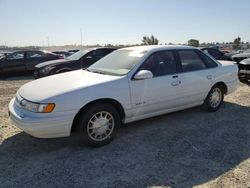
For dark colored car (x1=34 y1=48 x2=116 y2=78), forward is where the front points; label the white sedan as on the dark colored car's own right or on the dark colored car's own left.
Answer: on the dark colored car's own left

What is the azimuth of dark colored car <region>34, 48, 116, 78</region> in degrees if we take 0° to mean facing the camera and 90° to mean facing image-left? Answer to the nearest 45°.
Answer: approximately 45°

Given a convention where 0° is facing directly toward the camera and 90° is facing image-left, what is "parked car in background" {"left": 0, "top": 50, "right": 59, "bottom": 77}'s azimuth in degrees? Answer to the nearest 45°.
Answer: approximately 90°

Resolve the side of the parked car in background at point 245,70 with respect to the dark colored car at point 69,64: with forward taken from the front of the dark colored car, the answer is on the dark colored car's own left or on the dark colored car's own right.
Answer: on the dark colored car's own left

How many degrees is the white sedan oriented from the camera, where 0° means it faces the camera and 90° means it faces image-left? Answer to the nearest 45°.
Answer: approximately 45°

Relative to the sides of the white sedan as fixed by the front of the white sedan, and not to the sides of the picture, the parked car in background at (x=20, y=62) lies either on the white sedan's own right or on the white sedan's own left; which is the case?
on the white sedan's own right

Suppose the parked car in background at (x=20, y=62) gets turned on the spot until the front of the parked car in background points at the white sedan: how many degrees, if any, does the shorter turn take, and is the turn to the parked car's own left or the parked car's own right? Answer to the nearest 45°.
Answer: approximately 90° to the parked car's own left

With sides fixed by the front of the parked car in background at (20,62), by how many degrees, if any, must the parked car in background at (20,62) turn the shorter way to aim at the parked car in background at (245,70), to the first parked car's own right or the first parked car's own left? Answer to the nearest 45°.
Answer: approximately 135° to the first parked car's own left

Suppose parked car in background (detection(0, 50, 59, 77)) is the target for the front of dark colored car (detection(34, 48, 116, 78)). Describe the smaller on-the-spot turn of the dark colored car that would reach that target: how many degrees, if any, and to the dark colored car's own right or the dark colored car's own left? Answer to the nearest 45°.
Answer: approximately 90° to the dark colored car's own right
